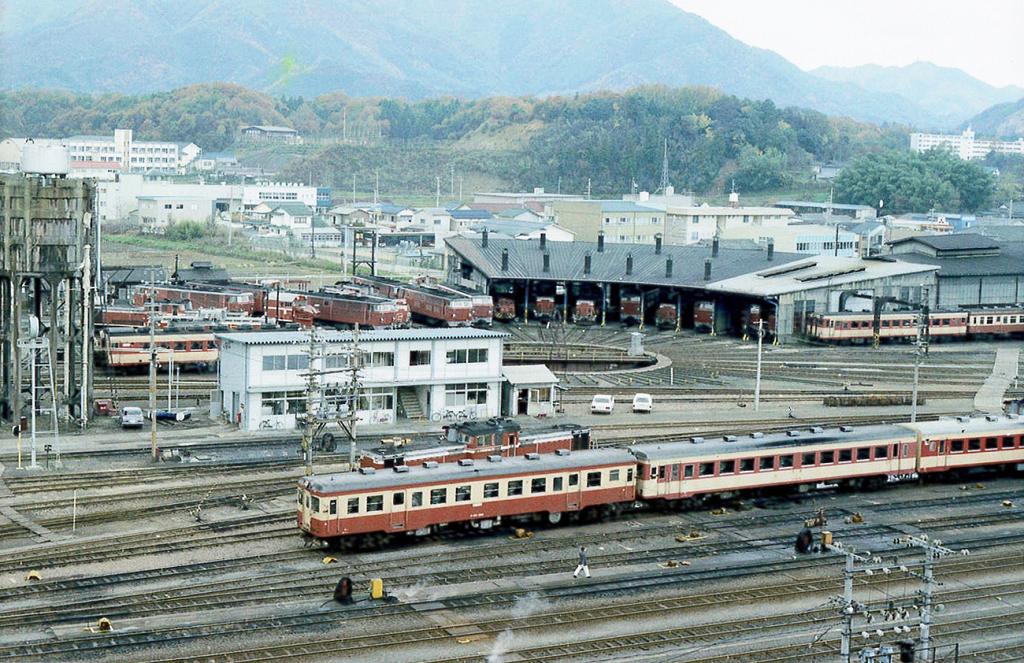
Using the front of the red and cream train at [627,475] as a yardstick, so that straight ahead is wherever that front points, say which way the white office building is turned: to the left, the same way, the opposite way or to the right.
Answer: to the left

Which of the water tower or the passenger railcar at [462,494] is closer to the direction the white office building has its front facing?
the passenger railcar

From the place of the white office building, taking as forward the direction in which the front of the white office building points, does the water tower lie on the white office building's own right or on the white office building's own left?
on the white office building's own right

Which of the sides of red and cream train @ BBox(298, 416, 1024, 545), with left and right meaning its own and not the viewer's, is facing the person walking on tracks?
left

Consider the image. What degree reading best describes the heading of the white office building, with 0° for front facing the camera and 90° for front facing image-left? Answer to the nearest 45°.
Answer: approximately 0°

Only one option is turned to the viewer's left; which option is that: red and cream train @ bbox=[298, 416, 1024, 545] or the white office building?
the red and cream train

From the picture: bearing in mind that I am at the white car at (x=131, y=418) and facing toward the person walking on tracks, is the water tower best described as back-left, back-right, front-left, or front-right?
back-right

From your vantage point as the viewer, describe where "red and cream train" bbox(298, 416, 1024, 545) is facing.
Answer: facing to the left of the viewer

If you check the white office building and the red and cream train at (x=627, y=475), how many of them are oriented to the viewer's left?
1

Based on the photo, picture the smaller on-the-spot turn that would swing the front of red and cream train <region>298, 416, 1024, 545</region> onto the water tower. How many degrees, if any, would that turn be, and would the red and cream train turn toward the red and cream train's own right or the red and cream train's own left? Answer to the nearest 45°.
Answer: approximately 45° to the red and cream train's own right
